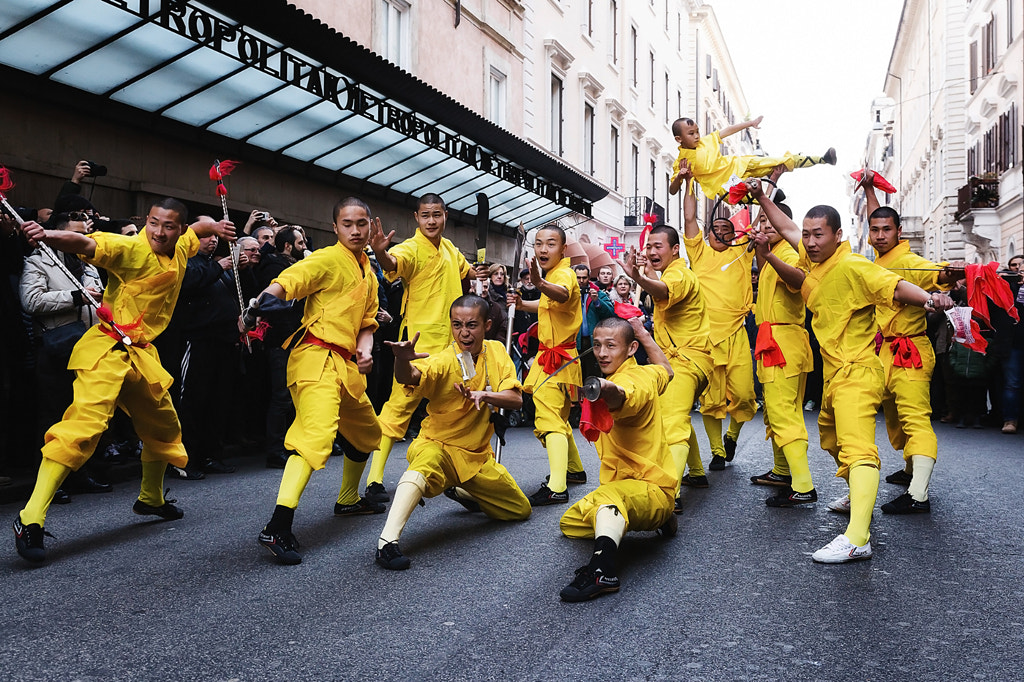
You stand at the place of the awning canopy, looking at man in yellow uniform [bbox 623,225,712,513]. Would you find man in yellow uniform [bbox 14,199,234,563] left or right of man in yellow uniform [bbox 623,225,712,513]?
right

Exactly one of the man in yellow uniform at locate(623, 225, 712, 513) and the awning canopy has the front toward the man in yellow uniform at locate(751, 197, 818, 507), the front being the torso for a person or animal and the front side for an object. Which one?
the awning canopy

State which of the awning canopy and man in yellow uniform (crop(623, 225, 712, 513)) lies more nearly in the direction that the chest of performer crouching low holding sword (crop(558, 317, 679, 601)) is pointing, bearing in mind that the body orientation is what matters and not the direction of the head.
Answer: the awning canopy

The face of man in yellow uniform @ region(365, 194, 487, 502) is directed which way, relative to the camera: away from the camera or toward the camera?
toward the camera

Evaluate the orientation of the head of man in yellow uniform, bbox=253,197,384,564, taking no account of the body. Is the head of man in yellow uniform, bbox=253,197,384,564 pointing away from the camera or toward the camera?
toward the camera

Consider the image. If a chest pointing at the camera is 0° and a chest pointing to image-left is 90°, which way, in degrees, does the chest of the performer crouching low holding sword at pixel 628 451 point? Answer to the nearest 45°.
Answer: approximately 45°

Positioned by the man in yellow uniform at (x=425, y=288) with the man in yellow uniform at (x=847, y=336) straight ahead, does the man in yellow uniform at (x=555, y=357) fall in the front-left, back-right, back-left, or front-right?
front-left

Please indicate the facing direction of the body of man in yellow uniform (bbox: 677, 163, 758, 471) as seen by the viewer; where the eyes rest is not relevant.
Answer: toward the camera

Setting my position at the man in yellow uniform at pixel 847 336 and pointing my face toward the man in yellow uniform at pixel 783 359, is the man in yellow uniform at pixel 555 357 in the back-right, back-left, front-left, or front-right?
front-left

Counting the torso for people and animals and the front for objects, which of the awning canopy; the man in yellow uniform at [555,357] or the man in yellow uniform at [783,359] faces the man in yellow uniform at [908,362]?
the awning canopy

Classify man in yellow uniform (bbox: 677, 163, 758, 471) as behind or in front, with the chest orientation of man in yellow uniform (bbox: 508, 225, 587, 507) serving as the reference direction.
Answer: behind

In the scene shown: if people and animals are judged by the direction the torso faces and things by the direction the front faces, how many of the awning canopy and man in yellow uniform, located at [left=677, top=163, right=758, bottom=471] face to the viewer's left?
0

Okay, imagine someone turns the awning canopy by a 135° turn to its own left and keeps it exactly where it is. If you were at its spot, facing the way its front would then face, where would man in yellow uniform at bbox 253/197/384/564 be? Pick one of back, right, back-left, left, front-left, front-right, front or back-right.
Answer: back
